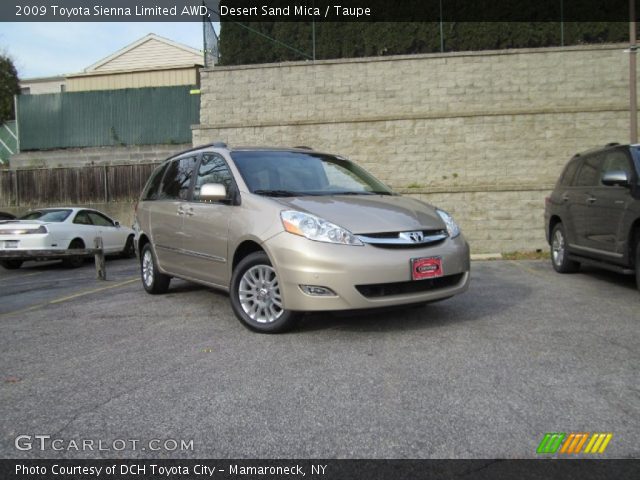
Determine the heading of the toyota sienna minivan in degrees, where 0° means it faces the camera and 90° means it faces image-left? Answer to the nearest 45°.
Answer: approximately 315°

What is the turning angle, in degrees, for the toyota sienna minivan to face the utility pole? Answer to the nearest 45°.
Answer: approximately 90° to its left

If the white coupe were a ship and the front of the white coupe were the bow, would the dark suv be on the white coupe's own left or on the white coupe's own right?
on the white coupe's own right

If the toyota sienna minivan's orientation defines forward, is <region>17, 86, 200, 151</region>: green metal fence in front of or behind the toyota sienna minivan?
behind

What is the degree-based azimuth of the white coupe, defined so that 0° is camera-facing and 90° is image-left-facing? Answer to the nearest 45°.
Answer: approximately 225°

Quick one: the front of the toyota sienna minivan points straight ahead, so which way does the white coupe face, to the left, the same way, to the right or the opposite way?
to the left

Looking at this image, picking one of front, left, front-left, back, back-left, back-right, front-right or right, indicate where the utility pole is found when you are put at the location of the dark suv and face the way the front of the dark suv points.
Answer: back-left
